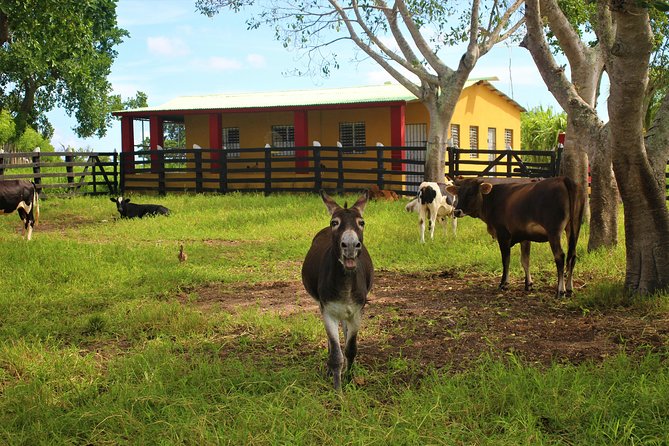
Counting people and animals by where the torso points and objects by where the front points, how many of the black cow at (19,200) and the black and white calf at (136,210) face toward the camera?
0

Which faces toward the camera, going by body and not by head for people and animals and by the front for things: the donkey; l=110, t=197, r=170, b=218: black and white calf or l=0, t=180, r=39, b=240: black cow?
the donkey

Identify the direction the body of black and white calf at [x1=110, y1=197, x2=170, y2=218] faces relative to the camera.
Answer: to the viewer's left

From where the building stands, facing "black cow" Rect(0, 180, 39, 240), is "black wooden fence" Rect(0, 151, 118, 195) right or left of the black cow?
right

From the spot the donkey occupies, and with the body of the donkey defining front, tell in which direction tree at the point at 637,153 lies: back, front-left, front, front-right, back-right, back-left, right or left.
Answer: back-left

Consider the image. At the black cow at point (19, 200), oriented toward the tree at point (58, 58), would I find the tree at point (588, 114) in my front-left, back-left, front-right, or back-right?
back-right

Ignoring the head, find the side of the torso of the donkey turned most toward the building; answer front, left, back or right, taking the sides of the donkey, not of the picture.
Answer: back

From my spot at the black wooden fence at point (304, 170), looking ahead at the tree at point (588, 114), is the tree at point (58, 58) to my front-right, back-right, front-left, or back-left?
back-right

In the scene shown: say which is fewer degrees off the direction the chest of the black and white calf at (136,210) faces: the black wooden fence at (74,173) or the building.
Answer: the black wooden fence
